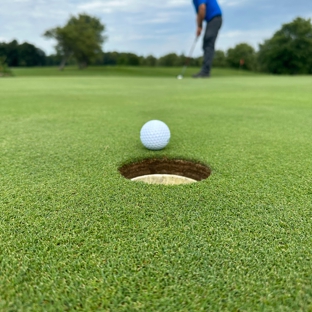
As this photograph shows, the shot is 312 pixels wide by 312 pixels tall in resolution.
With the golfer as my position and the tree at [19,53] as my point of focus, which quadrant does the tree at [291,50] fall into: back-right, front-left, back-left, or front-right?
front-right

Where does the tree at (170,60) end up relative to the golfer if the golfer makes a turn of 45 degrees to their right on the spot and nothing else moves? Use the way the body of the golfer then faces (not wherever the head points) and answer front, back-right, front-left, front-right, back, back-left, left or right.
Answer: front-right

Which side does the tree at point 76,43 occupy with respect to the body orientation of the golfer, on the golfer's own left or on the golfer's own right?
on the golfer's own right

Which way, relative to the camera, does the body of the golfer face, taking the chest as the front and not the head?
to the viewer's left

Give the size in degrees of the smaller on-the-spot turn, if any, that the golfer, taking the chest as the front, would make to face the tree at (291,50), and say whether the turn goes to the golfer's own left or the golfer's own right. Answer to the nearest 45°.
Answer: approximately 90° to the golfer's own right

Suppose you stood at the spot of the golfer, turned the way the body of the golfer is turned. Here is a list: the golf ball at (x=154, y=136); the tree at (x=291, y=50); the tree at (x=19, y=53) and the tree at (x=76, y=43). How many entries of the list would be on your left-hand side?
1

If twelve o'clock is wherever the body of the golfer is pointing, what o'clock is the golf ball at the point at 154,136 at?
The golf ball is roughly at 9 o'clock from the golfer.

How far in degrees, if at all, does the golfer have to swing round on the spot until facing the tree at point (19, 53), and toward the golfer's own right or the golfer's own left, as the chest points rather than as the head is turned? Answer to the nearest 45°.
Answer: approximately 45° to the golfer's own right

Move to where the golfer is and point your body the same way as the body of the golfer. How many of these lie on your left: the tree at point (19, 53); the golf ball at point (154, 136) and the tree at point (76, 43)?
1

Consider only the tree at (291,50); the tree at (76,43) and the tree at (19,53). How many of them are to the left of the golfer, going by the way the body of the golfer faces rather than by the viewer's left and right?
0
